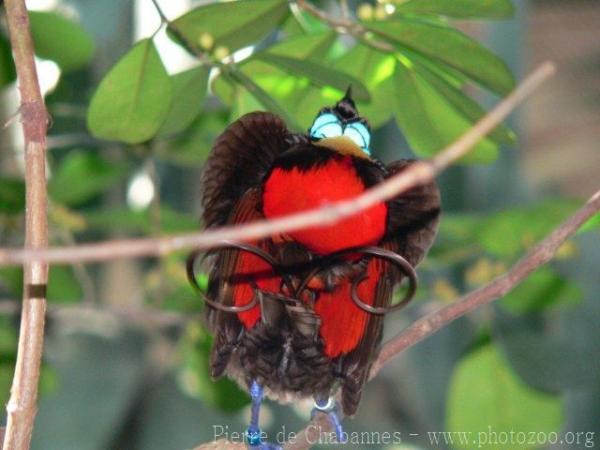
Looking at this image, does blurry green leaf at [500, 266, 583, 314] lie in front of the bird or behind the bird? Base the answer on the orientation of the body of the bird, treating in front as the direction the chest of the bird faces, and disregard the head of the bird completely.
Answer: in front

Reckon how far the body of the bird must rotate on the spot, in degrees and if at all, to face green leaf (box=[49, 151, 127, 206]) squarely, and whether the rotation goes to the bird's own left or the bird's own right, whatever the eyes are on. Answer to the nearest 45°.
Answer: approximately 45° to the bird's own left

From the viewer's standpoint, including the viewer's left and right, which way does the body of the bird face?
facing away from the viewer

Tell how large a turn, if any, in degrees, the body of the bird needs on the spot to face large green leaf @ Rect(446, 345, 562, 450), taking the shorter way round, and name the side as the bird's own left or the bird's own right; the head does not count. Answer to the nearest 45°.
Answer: approximately 45° to the bird's own right

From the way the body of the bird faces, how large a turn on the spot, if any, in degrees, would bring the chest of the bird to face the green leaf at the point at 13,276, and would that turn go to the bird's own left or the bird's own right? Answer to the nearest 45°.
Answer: approximately 45° to the bird's own left
